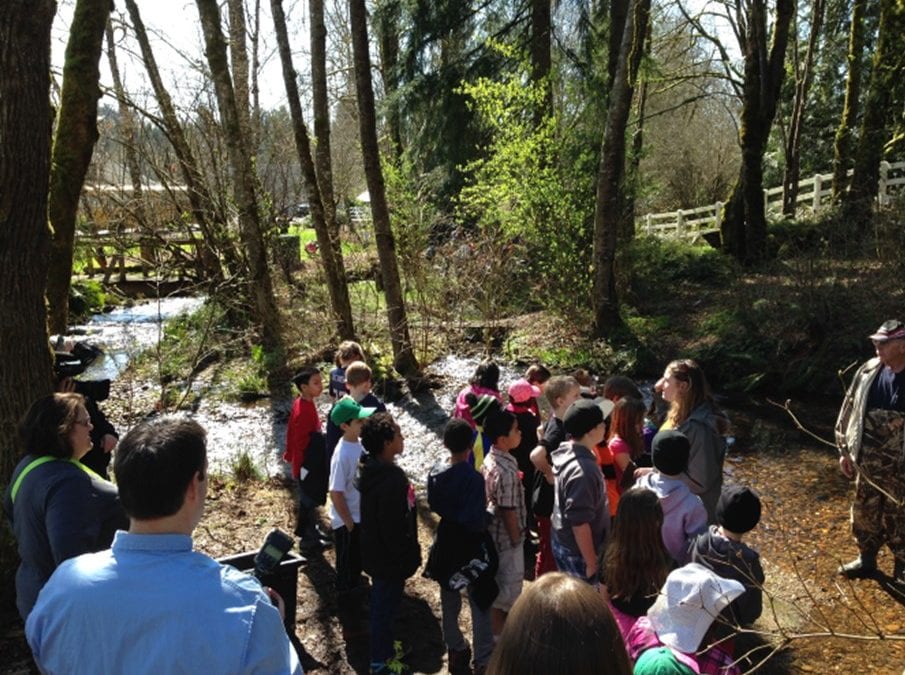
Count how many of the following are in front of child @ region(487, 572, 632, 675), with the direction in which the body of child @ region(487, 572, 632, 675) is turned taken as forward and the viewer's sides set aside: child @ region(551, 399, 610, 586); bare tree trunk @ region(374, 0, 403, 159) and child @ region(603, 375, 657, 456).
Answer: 3

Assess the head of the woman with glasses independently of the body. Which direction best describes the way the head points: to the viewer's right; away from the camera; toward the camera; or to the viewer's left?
to the viewer's right

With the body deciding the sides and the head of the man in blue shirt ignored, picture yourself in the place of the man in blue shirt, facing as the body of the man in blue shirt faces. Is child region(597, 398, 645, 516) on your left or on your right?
on your right

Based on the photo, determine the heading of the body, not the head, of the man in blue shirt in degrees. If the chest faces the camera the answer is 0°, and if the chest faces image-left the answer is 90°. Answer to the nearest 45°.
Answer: approximately 180°

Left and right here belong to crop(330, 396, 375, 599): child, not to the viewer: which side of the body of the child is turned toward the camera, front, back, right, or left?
right

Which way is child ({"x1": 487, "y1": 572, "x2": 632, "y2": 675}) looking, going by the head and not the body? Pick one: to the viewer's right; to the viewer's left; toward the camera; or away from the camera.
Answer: away from the camera

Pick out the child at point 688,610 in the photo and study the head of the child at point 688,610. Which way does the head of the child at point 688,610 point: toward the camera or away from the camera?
away from the camera

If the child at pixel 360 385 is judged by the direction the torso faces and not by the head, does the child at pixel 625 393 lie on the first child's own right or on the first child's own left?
on the first child's own right

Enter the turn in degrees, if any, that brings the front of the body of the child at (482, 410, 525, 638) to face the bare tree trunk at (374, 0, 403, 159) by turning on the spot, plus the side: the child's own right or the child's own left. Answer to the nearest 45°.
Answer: approximately 90° to the child's own left
